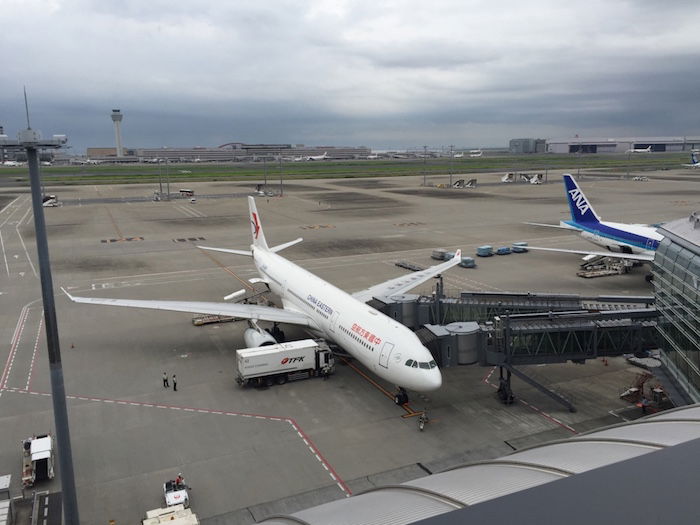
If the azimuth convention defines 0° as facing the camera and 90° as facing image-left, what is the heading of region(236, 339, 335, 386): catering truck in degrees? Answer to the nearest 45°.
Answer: approximately 270°

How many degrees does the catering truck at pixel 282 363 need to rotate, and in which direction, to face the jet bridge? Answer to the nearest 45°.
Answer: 0° — it already faces it

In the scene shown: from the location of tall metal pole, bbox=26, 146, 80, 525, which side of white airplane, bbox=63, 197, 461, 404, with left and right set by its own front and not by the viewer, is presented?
right

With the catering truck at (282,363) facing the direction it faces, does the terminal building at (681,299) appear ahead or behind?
ahead

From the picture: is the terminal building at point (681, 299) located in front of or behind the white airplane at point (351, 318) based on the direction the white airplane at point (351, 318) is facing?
in front
